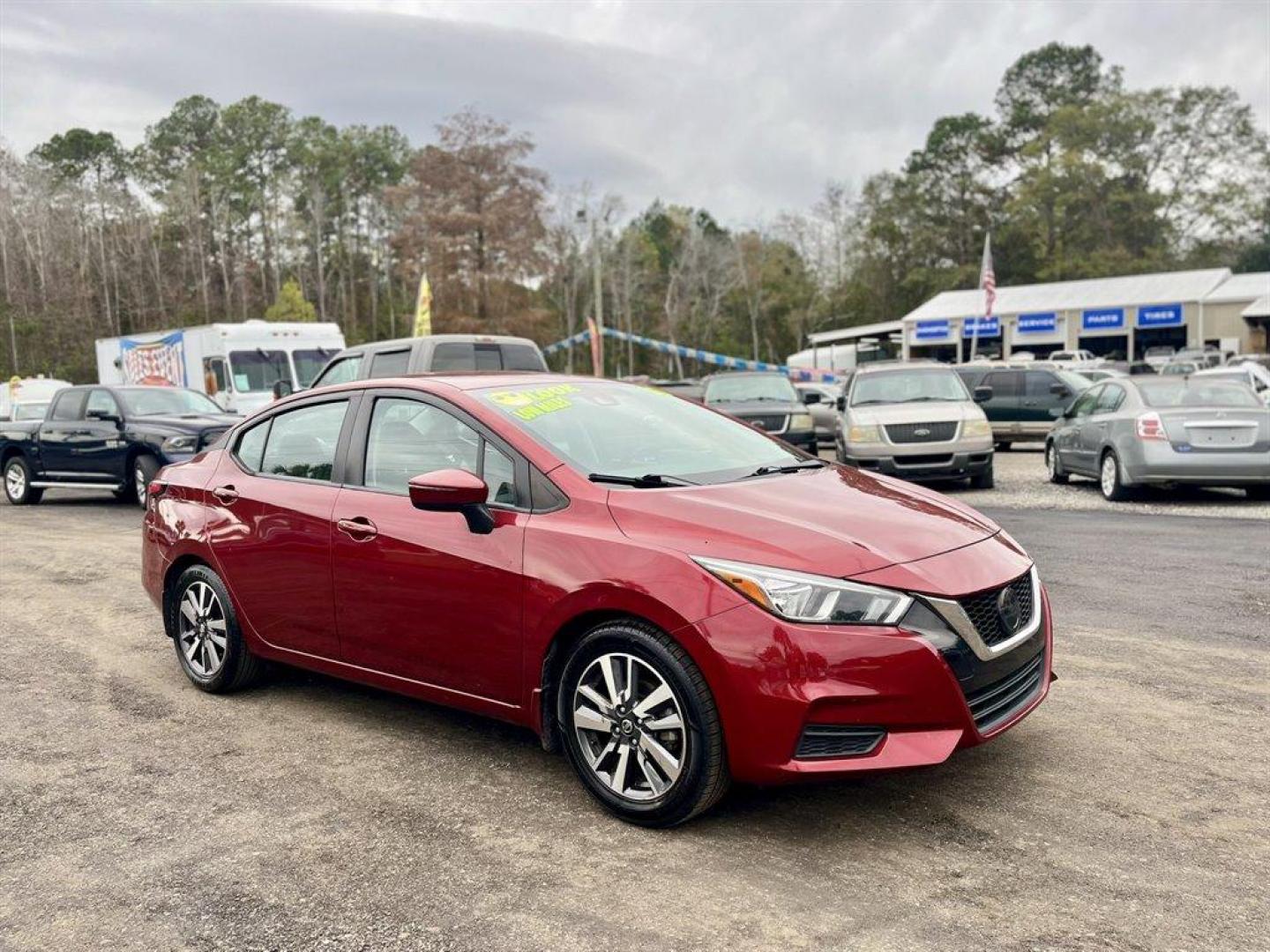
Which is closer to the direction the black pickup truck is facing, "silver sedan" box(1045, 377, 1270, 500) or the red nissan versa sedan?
the silver sedan

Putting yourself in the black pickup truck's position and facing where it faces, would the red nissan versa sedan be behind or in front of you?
in front

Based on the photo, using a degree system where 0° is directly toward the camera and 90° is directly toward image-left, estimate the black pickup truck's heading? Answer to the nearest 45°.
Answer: approximately 315°

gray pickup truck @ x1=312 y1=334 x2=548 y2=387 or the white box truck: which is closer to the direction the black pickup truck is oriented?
the gray pickup truck

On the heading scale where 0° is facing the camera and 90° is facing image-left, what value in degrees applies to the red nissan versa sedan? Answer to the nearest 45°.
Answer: approximately 315°

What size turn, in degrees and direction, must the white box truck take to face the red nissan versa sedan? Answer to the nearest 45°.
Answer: approximately 45° to its right

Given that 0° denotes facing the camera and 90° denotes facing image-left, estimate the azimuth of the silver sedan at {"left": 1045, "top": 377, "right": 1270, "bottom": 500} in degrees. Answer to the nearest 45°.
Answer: approximately 135°

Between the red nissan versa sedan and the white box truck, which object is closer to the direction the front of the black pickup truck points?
the red nissan versa sedan

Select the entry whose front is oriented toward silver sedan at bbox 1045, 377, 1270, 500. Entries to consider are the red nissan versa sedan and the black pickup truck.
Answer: the black pickup truck
